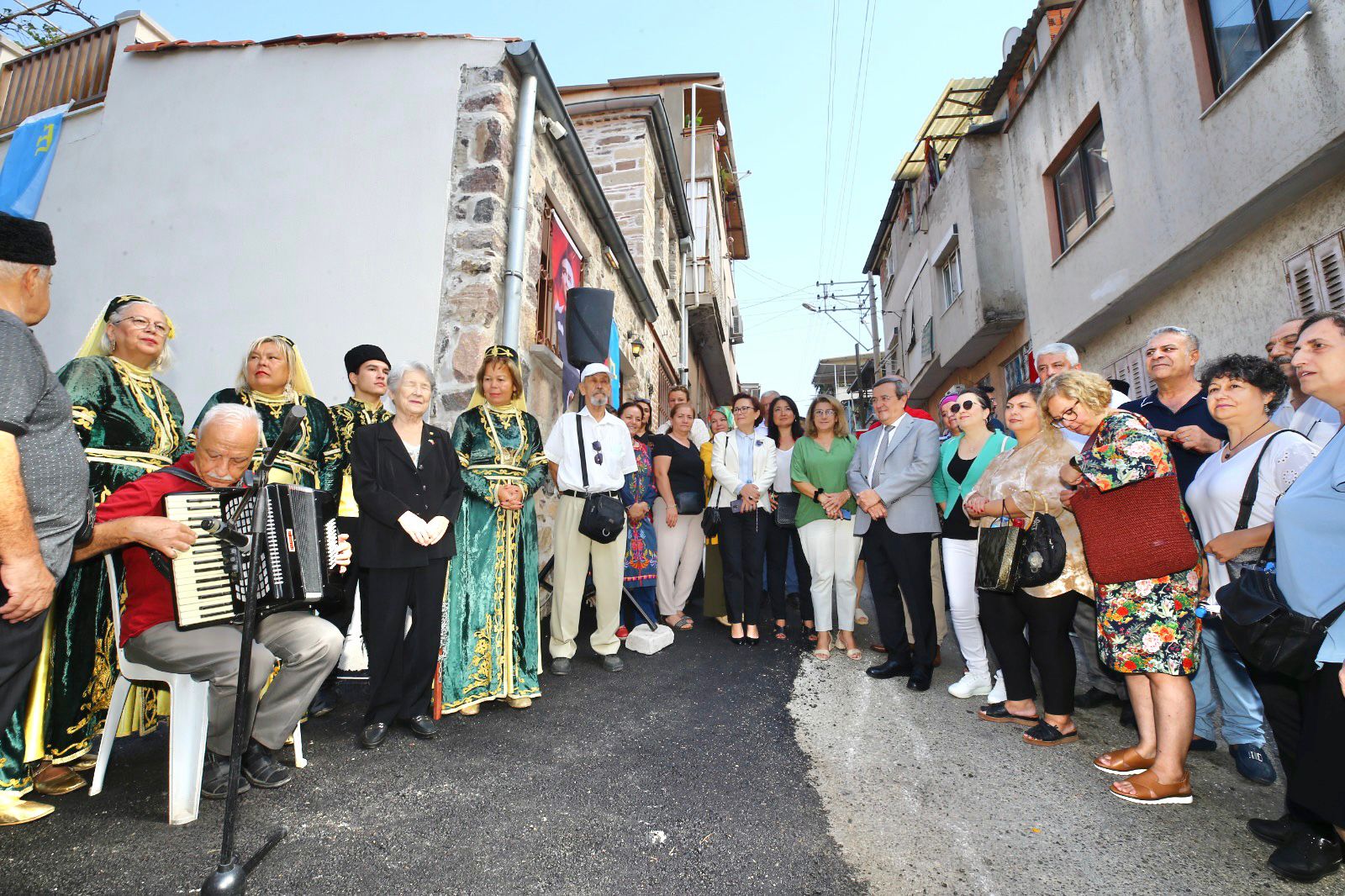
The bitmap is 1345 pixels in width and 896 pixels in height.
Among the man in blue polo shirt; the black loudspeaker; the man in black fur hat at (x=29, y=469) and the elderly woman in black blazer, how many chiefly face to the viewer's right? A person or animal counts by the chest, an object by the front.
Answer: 1

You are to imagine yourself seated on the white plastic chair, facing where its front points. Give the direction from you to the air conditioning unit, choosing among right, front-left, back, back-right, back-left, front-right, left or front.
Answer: left

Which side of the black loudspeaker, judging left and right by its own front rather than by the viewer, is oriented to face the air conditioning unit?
back

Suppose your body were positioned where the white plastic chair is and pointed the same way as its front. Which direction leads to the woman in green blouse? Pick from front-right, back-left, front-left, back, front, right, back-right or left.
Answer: front-left

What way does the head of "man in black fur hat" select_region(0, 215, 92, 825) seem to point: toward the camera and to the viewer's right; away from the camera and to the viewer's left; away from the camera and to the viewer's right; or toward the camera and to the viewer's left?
away from the camera and to the viewer's right

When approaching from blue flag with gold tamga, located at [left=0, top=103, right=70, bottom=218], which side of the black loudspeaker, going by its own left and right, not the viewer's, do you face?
right

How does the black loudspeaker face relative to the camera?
toward the camera

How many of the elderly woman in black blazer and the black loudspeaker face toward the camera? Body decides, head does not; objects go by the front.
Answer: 2

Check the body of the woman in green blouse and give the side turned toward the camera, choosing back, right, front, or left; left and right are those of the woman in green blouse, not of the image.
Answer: front

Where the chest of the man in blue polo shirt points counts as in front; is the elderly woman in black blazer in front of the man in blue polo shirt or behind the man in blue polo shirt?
in front

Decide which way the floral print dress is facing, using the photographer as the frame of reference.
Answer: facing to the left of the viewer

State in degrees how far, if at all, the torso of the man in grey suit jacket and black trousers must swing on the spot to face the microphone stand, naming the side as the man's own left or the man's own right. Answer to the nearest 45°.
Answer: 0° — they already face it

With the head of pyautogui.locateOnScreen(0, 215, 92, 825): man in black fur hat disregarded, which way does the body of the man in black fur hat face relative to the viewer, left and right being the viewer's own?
facing to the right of the viewer
